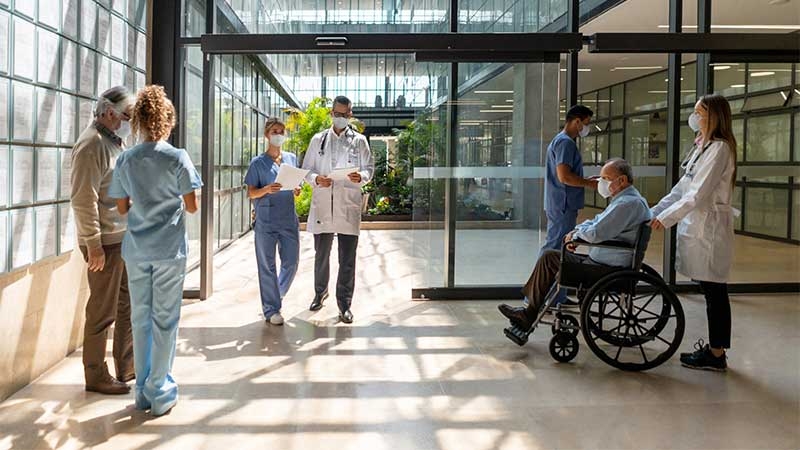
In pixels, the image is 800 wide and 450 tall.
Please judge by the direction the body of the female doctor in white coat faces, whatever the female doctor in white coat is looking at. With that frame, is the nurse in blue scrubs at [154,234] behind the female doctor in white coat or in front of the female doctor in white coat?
in front

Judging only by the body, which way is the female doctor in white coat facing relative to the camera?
to the viewer's left

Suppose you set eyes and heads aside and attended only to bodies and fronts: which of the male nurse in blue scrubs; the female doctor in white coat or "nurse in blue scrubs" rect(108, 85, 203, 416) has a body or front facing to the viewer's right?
the male nurse in blue scrubs

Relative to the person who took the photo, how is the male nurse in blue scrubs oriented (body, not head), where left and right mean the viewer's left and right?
facing to the right of the viewer

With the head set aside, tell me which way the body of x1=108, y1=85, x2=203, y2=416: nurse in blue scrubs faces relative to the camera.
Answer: away from the camera

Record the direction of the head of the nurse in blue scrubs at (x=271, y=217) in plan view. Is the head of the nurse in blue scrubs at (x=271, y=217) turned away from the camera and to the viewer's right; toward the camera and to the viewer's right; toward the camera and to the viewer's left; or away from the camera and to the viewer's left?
toward the camera and to the viewer's right

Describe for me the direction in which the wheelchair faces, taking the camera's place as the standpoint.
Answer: facing to the left of the viewer

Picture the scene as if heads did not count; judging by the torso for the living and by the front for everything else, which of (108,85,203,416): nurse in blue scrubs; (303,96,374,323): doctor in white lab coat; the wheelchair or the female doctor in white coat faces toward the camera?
the doctor in white lab coat

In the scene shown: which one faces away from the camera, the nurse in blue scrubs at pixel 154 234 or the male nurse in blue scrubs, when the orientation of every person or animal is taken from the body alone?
the nurse in blue scrubs

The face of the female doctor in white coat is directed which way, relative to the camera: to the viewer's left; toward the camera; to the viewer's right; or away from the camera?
to the viewer's left

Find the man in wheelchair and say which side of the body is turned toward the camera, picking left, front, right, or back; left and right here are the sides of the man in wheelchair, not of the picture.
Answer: left
